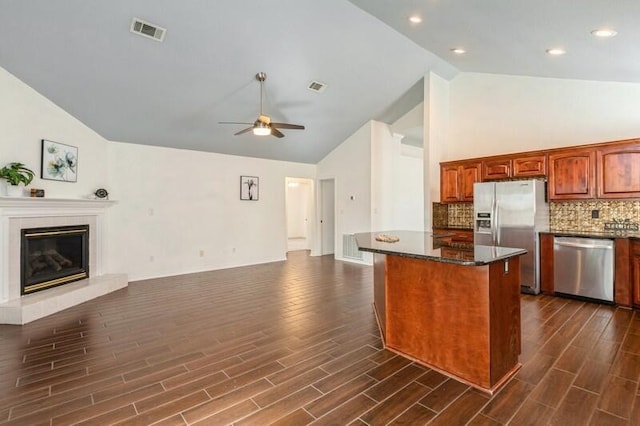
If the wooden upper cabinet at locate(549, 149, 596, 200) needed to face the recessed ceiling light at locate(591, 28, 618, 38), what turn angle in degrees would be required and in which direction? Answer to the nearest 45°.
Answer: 0° — it already faces it

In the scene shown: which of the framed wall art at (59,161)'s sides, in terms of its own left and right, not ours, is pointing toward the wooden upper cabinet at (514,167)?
front

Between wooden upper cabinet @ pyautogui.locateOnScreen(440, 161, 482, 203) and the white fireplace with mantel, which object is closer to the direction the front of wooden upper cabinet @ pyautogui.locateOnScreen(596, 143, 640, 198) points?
the white fireplace with mantel

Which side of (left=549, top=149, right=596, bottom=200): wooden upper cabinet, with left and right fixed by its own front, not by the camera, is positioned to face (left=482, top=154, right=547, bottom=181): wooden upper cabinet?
right

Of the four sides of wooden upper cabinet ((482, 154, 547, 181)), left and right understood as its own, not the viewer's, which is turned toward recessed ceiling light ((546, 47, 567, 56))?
front

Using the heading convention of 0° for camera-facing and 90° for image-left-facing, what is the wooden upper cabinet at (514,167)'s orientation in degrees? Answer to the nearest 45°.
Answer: approximately 0°

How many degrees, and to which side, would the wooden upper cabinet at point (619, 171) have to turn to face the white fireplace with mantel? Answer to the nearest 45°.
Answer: approximately 45° to its right

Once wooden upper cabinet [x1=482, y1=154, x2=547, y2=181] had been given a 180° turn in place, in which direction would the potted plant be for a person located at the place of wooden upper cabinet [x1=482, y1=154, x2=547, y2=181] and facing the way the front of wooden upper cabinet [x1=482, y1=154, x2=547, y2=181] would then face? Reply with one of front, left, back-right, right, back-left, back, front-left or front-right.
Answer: back-left

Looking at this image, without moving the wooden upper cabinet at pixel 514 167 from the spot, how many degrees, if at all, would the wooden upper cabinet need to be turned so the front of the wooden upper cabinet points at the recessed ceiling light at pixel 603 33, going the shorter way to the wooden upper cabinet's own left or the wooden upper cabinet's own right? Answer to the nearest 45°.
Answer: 0° — it already faces it
